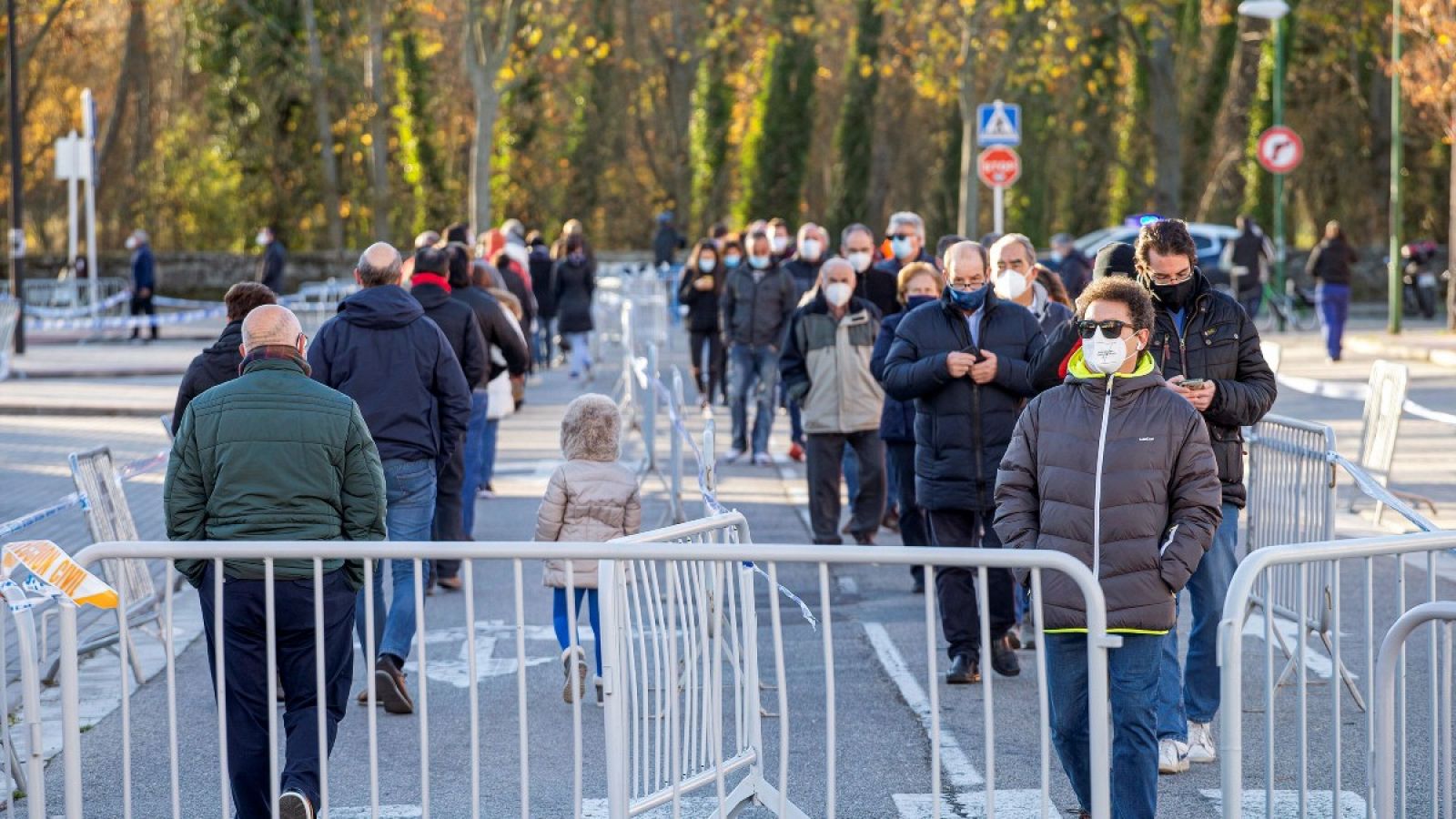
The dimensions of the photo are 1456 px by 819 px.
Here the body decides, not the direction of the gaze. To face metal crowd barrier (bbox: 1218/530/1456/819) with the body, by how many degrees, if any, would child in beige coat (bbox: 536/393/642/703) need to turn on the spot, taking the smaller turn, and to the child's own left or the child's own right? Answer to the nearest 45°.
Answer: approximately 135° to the child's own right

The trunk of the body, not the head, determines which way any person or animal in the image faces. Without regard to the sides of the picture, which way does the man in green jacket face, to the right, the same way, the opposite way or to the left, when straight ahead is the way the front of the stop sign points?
the opposite way

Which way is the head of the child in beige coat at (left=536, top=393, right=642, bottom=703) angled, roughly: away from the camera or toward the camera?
away from the camera

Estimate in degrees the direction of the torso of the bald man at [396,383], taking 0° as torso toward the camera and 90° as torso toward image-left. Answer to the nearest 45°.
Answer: approximately 180°

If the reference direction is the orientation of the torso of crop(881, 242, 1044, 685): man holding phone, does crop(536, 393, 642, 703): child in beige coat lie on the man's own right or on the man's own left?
on the man's own right

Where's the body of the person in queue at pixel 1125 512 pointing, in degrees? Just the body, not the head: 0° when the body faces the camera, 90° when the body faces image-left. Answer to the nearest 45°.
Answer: approximately 0°

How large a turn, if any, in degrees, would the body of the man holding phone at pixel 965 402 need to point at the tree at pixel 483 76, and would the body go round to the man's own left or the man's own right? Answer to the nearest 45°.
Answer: approximately 180°
